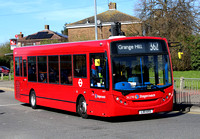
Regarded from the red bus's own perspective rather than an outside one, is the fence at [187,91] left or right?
on its left

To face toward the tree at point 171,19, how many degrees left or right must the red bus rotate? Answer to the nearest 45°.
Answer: approximately 135° to its left

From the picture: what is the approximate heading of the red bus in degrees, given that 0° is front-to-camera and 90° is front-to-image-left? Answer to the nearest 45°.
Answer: approximately 315°

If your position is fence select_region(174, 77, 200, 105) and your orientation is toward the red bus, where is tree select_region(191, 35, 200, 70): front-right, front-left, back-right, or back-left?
back-right
